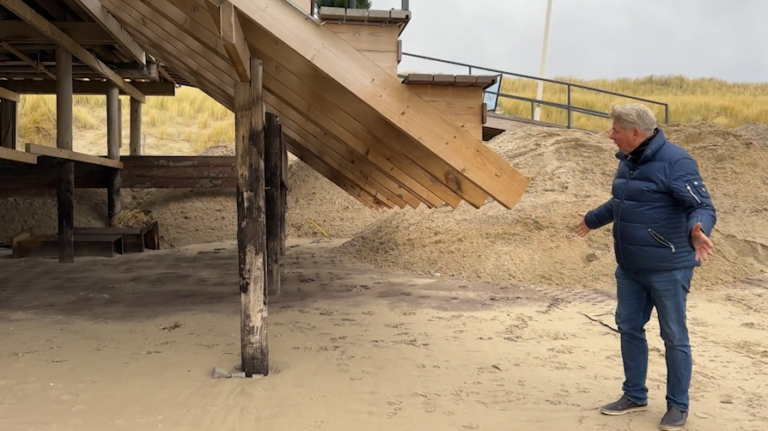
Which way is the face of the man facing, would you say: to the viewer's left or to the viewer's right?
to the viewer's left

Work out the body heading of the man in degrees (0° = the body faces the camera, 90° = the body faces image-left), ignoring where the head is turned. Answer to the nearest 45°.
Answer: approximately 45°

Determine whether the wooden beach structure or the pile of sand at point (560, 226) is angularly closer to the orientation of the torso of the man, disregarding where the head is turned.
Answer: the wooden beach structure

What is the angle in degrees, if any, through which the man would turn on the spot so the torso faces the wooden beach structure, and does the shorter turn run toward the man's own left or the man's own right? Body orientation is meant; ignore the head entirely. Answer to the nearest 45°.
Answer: approximately 45° to the man's own right
